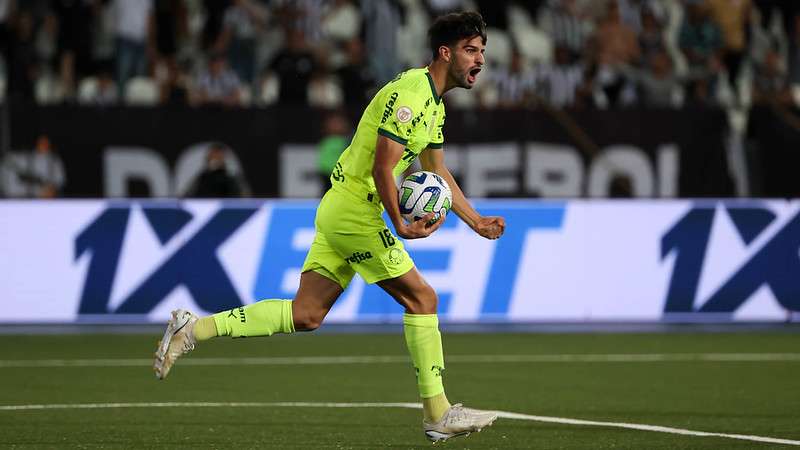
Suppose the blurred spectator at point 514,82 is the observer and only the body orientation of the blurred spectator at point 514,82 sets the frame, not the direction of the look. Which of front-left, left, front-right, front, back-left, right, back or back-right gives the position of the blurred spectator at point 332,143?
front-right

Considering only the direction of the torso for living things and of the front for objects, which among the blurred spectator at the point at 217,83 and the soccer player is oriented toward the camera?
the blurred spectator

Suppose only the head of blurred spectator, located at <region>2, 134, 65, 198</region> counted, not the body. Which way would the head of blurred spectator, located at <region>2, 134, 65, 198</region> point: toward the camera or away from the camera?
toward the camera

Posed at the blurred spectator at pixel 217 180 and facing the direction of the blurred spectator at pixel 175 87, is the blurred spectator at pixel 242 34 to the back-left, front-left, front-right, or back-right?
front-right

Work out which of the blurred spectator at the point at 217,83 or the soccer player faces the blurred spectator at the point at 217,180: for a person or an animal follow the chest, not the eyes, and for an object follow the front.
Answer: the blurred spectator at the point at 217,83

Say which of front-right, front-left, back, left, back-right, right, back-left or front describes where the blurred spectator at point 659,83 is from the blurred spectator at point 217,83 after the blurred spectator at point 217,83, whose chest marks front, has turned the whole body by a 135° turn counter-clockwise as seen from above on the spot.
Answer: front-right

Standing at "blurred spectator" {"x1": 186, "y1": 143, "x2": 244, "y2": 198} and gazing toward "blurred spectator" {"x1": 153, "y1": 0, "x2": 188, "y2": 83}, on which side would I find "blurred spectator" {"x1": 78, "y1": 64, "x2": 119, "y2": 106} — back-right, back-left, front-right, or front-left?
front-left

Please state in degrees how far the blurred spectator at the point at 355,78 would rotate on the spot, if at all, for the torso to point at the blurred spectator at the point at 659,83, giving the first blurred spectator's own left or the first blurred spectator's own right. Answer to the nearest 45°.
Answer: approximately 90° to the first blurred spectator's own left

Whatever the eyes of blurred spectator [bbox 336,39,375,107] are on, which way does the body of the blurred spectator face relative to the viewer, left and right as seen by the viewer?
facing the viewer

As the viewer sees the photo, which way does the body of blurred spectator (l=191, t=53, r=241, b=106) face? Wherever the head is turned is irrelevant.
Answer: toward the camera

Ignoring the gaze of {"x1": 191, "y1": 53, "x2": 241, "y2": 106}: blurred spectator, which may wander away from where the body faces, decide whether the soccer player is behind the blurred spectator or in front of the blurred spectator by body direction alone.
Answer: in front

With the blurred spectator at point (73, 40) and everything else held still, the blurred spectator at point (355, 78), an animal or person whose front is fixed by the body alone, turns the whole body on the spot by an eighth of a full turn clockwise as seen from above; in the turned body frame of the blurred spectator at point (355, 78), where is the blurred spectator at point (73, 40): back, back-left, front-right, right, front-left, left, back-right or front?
front-right

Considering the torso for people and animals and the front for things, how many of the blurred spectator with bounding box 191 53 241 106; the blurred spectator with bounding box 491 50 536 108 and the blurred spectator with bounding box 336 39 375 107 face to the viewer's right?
0

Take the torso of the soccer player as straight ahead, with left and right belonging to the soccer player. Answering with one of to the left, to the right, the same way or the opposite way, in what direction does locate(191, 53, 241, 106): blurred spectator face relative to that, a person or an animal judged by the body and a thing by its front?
to the right

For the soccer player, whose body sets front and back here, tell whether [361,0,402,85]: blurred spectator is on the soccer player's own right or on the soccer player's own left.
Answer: on the soccer player's own left

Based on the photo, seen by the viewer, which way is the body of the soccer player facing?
to the viewer's right
